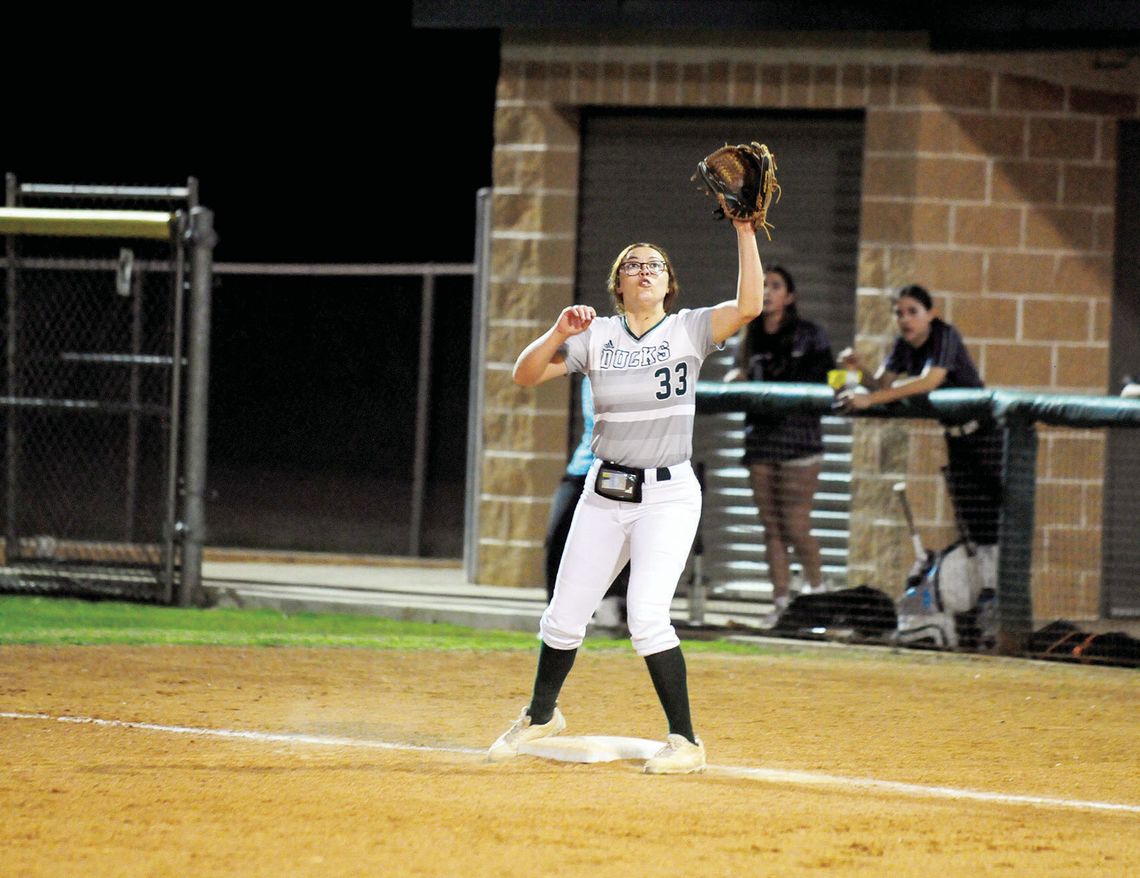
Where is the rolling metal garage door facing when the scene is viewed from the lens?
facing the viewer

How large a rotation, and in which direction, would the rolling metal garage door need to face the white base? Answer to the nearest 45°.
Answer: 0° — it already faces it

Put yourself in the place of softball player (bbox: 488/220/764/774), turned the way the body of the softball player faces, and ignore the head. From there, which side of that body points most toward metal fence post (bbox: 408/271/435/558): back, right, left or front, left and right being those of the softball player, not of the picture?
back

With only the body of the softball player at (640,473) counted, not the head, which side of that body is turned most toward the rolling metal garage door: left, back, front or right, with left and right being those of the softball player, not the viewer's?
back

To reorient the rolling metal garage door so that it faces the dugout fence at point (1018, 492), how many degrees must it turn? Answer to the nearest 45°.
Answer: approximately 45° to its left

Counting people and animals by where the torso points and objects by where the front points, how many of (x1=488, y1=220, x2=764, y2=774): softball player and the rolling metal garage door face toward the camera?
2

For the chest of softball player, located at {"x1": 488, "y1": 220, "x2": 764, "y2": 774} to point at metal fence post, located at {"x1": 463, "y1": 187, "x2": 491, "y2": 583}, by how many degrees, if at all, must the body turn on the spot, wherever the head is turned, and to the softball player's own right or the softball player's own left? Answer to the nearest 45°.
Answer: approximately 180°

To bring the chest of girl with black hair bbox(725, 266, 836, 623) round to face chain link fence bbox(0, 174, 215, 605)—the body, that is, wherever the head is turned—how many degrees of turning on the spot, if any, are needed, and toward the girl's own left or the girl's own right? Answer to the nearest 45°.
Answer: approximately 45° to the girl's own right

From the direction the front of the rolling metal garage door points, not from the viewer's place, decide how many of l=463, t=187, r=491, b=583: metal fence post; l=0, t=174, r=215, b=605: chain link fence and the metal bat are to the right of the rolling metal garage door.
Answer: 2

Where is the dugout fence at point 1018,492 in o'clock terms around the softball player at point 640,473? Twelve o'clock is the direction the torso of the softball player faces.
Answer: The dugout fence is roughly at 7 o'clock from the softball player.

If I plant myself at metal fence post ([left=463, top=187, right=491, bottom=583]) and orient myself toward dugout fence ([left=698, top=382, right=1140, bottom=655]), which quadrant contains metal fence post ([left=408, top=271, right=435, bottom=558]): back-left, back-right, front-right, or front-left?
back-left

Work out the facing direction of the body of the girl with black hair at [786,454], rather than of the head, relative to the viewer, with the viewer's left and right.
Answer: facing the viewer and to the left of the viewer
